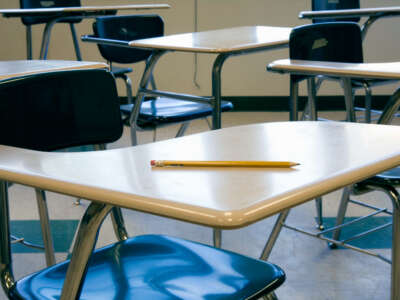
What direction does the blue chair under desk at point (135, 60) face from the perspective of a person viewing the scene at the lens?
facing the viewer and to the right of the viewer

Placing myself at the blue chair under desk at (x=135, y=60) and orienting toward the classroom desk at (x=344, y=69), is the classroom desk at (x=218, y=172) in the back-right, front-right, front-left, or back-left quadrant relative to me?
front-right

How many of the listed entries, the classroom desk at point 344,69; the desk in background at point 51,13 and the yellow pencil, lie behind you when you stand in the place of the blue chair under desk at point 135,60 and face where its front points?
1

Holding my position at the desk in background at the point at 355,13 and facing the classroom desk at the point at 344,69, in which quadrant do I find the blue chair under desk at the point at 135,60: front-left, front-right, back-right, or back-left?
front-right

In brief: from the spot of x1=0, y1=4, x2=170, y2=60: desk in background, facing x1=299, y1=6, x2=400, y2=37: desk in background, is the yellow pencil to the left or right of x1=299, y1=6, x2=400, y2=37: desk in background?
right

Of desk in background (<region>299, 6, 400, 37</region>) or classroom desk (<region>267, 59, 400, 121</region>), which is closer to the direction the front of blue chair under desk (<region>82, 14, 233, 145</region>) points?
the classroom desk

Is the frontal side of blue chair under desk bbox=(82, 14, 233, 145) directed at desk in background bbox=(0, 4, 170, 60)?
no

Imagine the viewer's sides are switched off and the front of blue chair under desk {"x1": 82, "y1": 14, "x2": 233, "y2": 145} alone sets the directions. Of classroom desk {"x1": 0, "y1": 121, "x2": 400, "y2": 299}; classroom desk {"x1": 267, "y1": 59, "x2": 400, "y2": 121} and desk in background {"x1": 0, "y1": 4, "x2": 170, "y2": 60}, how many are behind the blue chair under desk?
1

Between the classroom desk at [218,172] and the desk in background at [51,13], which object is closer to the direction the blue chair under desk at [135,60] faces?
the classroom desk

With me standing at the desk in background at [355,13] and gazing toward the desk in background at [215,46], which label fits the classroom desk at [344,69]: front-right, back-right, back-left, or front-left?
front-left

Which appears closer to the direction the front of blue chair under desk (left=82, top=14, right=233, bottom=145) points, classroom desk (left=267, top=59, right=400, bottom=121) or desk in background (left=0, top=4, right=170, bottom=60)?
the classroom desk

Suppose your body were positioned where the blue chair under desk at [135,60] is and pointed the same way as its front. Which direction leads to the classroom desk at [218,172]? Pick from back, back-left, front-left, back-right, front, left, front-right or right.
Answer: front-right

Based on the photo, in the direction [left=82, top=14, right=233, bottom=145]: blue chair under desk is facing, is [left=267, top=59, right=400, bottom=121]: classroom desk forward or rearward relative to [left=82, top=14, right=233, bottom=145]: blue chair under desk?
forward

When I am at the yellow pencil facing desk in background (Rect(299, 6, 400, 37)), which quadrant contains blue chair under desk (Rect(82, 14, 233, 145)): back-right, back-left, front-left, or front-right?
front-left
